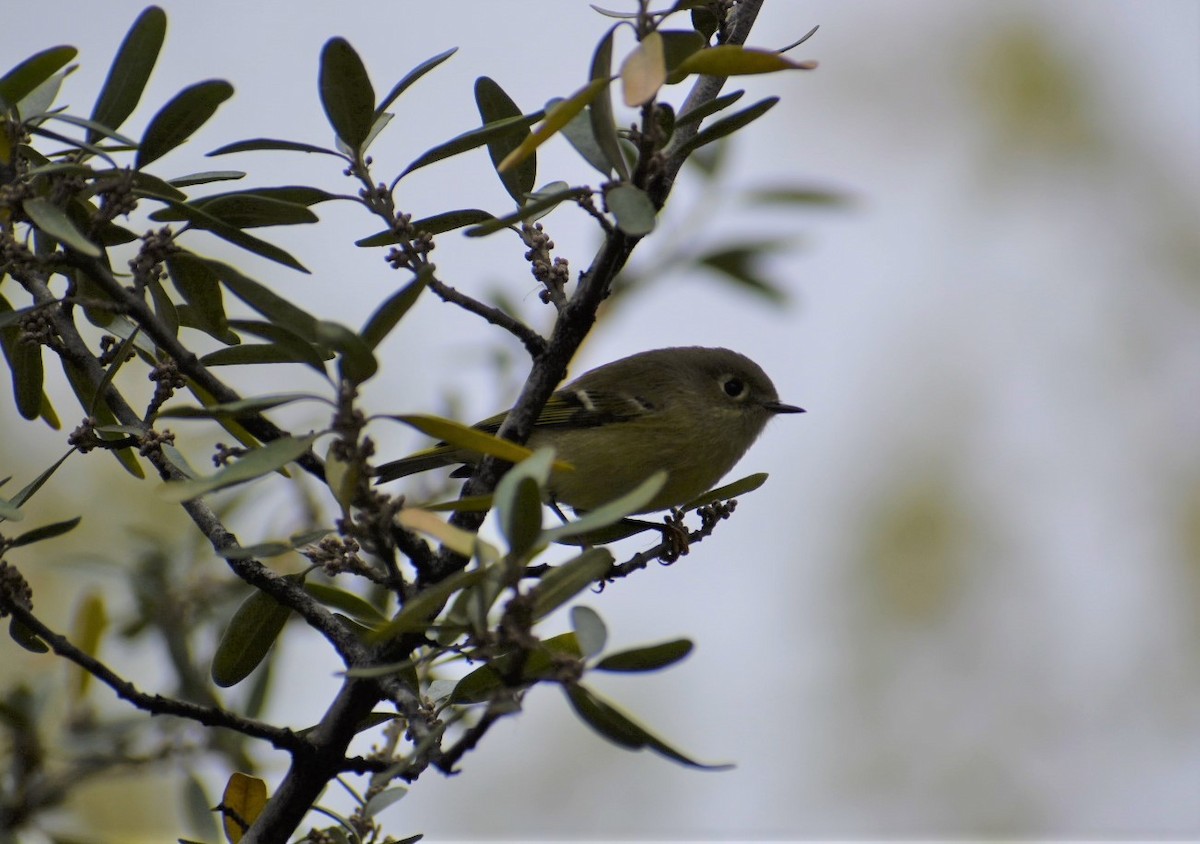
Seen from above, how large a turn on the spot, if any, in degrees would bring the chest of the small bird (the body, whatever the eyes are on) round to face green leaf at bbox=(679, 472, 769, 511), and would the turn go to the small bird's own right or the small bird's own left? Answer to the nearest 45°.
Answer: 0° — it already faces it

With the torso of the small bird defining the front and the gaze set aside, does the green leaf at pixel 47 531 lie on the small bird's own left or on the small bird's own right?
on the small bird's own right

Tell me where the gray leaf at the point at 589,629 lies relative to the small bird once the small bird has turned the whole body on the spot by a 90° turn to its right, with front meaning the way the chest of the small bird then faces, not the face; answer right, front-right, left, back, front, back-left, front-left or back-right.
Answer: front

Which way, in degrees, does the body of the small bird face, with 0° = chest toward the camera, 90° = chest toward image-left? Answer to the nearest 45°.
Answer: approximately 270°

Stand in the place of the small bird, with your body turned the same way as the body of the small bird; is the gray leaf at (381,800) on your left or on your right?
on your right
